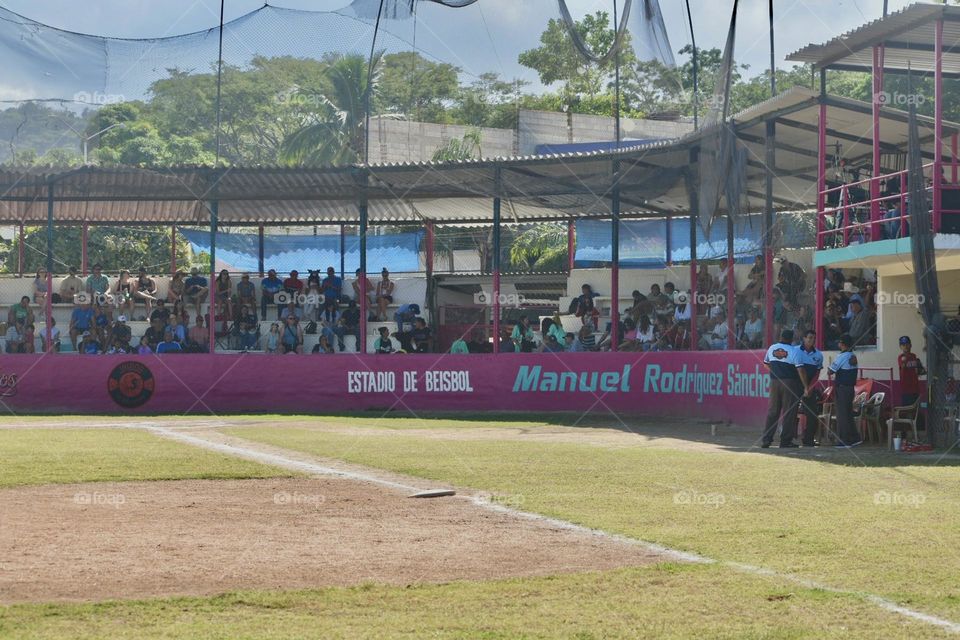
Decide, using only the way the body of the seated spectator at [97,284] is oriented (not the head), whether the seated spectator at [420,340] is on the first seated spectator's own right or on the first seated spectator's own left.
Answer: on the first seated spectator's own left

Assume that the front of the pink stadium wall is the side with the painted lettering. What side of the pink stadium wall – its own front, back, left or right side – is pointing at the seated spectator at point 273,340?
back

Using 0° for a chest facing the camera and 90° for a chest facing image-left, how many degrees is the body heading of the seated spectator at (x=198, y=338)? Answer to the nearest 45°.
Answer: approximately 0°

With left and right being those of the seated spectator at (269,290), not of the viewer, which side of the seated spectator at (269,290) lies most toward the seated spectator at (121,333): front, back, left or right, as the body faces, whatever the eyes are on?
right

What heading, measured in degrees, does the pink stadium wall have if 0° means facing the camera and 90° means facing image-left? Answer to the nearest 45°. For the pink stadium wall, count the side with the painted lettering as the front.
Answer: approximately 0°

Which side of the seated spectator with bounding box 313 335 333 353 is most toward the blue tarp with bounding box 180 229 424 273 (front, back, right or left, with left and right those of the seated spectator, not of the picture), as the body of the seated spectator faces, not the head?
back

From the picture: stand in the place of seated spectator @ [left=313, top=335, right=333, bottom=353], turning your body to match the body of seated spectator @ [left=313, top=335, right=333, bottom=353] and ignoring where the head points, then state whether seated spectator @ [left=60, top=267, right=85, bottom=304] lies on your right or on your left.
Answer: on your right
